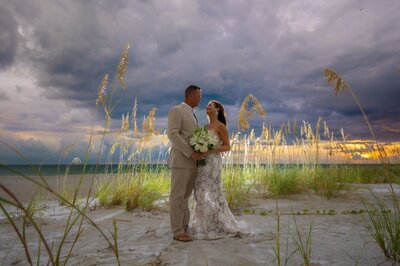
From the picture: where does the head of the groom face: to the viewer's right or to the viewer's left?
to the viewer's right

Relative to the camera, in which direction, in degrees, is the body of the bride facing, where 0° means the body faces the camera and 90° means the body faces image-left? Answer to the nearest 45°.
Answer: approximately 90°

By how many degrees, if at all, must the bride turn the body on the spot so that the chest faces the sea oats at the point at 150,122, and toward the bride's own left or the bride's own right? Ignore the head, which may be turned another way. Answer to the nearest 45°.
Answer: approximately 45° to the bride's own right
